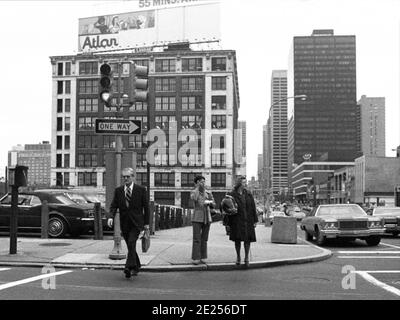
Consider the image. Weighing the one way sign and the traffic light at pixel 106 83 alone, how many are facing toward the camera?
2

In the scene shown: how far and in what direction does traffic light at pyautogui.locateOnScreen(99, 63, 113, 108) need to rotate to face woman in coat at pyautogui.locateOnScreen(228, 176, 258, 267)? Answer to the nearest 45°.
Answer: approximately 90° to its left

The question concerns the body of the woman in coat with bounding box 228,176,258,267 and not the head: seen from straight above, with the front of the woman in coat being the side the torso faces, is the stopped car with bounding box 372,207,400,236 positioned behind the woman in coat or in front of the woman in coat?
behind

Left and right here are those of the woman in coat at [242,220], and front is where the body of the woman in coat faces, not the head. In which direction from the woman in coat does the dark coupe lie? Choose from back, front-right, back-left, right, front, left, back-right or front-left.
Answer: back-right

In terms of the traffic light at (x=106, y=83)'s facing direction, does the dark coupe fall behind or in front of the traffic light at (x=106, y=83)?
behind

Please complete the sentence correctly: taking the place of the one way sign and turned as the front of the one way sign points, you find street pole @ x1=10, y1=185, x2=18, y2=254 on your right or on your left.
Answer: on your right

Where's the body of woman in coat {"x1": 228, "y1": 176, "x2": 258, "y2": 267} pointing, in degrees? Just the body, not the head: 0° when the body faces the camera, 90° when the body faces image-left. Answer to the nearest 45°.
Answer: approximately 0°

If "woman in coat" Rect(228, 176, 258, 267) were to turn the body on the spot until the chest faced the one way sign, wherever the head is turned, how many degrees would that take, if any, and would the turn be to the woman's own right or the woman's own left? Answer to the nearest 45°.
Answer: approximately 90° to the woman's own right

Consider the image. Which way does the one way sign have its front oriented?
toward the camera

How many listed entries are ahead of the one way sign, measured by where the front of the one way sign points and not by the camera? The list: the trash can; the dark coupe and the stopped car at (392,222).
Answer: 0

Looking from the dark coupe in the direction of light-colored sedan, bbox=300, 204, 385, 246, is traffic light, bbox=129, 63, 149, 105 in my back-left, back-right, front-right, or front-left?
front-right
